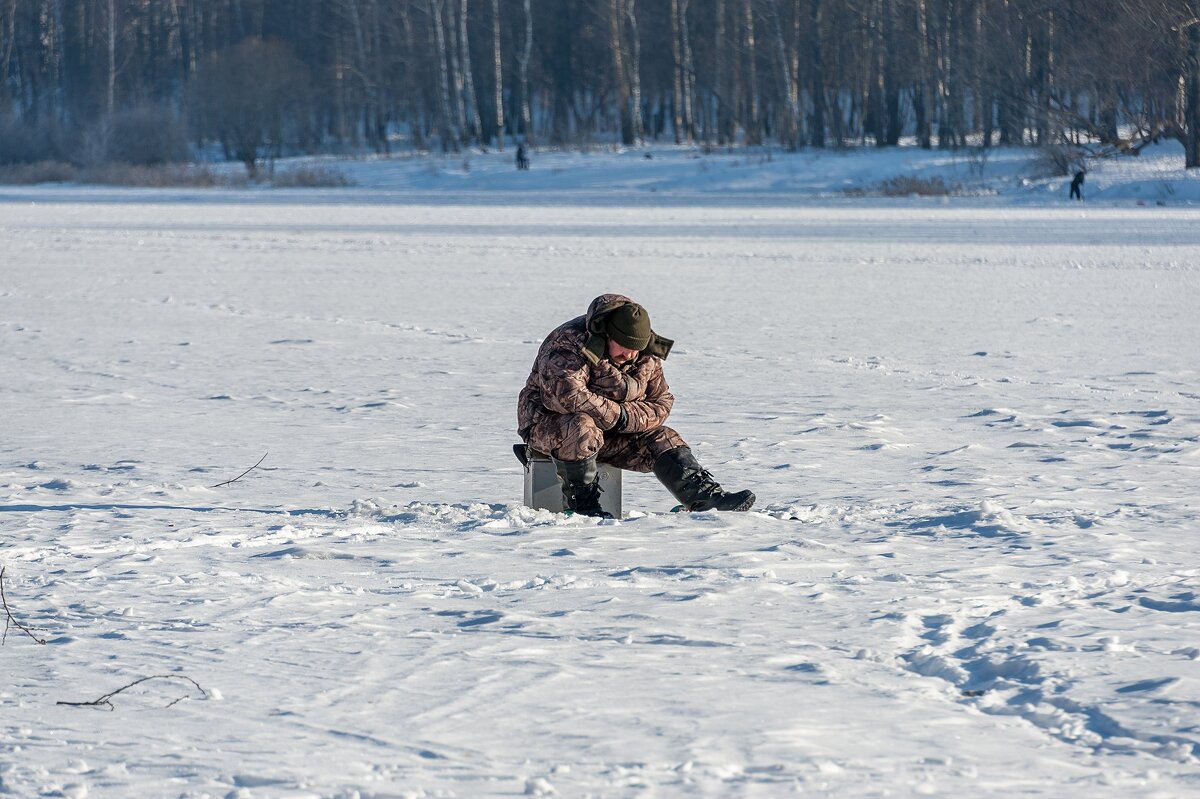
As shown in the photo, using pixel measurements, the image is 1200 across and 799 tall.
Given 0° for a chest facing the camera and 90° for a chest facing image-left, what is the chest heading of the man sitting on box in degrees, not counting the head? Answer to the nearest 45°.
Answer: approximately 315°

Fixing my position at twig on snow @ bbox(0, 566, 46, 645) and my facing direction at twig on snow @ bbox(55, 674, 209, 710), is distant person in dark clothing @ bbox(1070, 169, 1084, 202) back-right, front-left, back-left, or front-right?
back-left
